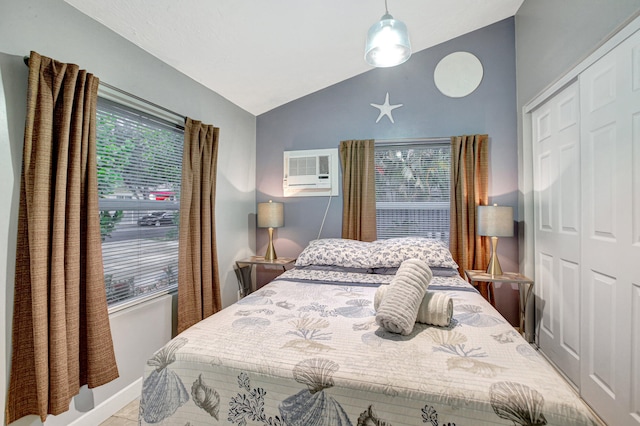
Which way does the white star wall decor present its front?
toward the camera

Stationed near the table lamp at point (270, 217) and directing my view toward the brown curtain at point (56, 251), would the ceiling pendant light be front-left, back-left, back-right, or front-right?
front-left

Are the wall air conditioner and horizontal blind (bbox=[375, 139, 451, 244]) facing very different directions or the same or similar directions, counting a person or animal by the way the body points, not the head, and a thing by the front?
same or similar directions

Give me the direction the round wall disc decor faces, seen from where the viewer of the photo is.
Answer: facing the viewer

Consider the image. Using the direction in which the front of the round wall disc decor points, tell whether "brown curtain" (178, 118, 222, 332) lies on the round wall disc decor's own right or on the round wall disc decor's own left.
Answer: on the round wall disc decor's own right

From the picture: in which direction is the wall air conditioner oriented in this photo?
toward the camera

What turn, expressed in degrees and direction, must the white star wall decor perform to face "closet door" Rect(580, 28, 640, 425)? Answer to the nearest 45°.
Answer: approximately 45° to its left

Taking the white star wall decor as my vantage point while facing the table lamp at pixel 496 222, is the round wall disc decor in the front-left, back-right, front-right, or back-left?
front-left

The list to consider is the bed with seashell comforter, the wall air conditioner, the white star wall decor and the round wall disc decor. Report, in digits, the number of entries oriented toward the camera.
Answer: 4
